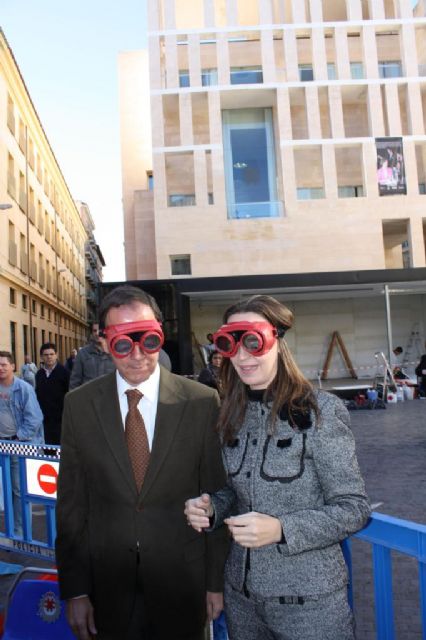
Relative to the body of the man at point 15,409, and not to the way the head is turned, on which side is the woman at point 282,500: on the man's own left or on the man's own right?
on the man's own left

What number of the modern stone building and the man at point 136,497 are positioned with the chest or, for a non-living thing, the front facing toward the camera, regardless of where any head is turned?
2

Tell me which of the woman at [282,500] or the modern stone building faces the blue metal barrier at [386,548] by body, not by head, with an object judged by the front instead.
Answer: the modern stone building

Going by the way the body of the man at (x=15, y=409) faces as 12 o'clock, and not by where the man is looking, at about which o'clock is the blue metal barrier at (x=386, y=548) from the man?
The blue metal barrier is roughly at 10 o'clock from the man.

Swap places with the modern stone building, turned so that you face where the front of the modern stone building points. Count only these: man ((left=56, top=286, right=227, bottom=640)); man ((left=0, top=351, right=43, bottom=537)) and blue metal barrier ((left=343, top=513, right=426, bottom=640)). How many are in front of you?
3

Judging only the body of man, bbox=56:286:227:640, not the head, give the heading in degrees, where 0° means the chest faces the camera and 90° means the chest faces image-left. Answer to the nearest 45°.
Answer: approximately 0°

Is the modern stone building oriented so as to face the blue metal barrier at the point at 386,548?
yes

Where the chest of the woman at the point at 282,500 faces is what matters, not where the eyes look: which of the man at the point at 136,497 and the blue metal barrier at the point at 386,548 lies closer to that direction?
the man

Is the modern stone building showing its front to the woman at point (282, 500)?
yes
